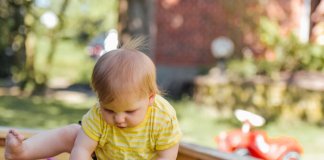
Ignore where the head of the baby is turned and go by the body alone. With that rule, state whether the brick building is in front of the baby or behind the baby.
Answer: behind

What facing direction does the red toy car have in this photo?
to the viewer's left

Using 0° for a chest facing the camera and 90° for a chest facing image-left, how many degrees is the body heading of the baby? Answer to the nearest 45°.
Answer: approximately 45°

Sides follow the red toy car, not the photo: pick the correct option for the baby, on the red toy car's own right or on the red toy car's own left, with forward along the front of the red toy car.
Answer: on the red toy car's own left

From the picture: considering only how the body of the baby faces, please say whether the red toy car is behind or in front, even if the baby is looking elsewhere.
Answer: behind
